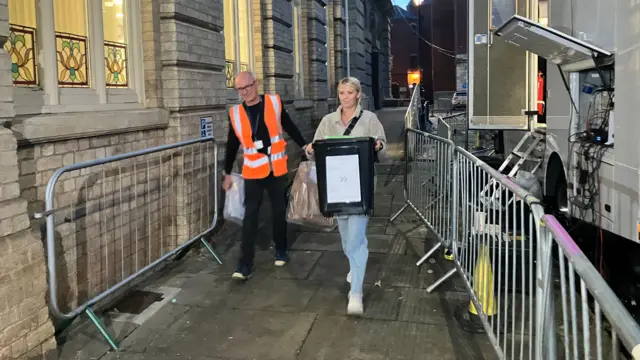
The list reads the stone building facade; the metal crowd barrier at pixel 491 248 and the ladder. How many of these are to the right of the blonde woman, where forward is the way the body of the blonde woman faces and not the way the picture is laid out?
1

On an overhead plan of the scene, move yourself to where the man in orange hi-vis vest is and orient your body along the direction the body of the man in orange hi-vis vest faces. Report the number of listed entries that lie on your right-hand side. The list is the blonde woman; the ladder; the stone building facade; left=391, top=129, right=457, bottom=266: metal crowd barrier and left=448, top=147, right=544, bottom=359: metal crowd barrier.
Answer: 1

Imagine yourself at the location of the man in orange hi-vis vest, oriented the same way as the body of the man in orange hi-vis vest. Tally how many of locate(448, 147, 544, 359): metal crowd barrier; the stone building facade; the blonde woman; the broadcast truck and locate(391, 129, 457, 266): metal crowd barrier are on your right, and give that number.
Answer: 1

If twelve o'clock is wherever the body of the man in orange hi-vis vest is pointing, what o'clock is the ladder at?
The ladder is roughly at 8 o'clock from the man in orange hi-vis vest.

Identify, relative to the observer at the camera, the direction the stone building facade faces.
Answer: facing the viewer and to the right of the viewer

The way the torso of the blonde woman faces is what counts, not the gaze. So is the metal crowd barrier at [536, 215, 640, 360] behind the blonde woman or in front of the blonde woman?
in front

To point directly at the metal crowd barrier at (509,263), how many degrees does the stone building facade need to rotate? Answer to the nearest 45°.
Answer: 0° — it already faces it

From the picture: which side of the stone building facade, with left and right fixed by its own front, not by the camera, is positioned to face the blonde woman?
front

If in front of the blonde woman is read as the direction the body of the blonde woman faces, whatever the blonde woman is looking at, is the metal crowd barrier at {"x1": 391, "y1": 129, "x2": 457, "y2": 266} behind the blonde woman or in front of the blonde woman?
behind

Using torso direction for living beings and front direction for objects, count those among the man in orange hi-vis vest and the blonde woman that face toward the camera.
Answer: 2

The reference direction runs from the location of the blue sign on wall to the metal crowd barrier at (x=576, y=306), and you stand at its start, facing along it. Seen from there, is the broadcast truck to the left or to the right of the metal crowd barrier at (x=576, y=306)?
left

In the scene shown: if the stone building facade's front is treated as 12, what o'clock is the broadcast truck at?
The broadcast truck is roughly at 11 o'clock from the stone building facade.
